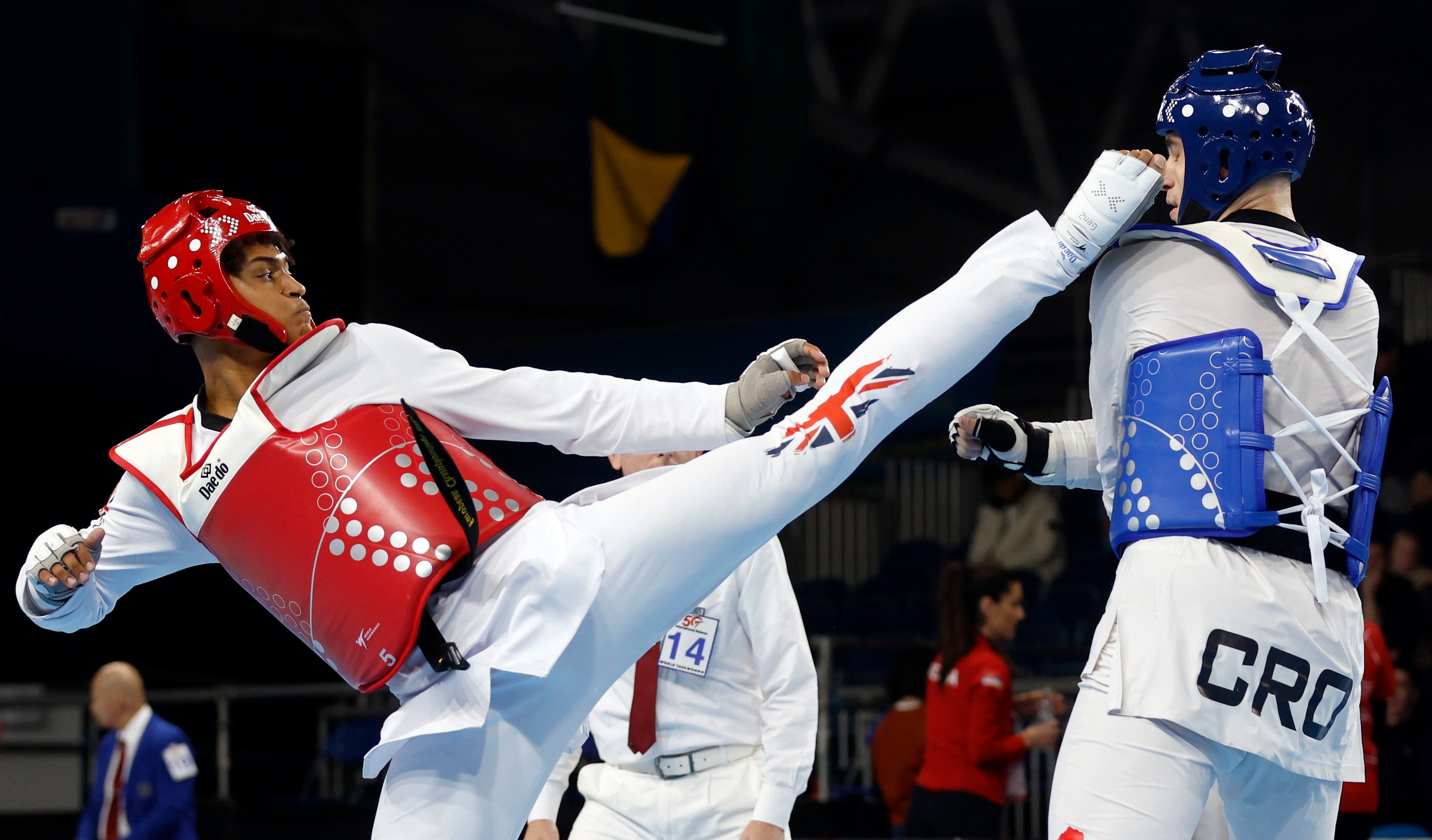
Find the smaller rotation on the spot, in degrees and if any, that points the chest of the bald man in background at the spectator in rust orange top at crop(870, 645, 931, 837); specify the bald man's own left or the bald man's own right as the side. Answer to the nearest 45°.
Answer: approximately 90° to the bald man's own left

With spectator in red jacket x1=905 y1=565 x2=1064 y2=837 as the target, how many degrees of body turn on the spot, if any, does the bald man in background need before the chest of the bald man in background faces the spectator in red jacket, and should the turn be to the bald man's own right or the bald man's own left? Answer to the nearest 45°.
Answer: approximately 90° to the bald man's own left

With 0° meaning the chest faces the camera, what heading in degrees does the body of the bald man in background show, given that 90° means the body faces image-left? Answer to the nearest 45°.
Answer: approximately 45°

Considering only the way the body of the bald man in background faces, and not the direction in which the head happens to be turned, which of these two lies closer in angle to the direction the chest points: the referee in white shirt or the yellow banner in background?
the referee in white shirt

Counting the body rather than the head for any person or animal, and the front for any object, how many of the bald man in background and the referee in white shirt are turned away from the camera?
0

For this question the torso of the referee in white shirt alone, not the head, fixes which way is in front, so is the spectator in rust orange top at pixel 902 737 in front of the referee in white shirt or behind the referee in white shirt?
behind

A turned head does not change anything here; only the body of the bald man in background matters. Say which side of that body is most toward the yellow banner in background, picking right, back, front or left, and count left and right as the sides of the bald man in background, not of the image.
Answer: back

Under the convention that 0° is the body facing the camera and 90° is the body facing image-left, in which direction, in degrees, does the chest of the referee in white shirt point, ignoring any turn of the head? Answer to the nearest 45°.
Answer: approximately 0°

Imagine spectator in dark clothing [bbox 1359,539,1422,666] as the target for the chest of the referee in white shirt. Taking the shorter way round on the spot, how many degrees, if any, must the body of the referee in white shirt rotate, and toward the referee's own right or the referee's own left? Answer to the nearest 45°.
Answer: approximately 135° to the referee's own left

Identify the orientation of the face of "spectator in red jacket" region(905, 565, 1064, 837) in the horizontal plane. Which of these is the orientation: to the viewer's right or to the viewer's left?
to the viewer's right
